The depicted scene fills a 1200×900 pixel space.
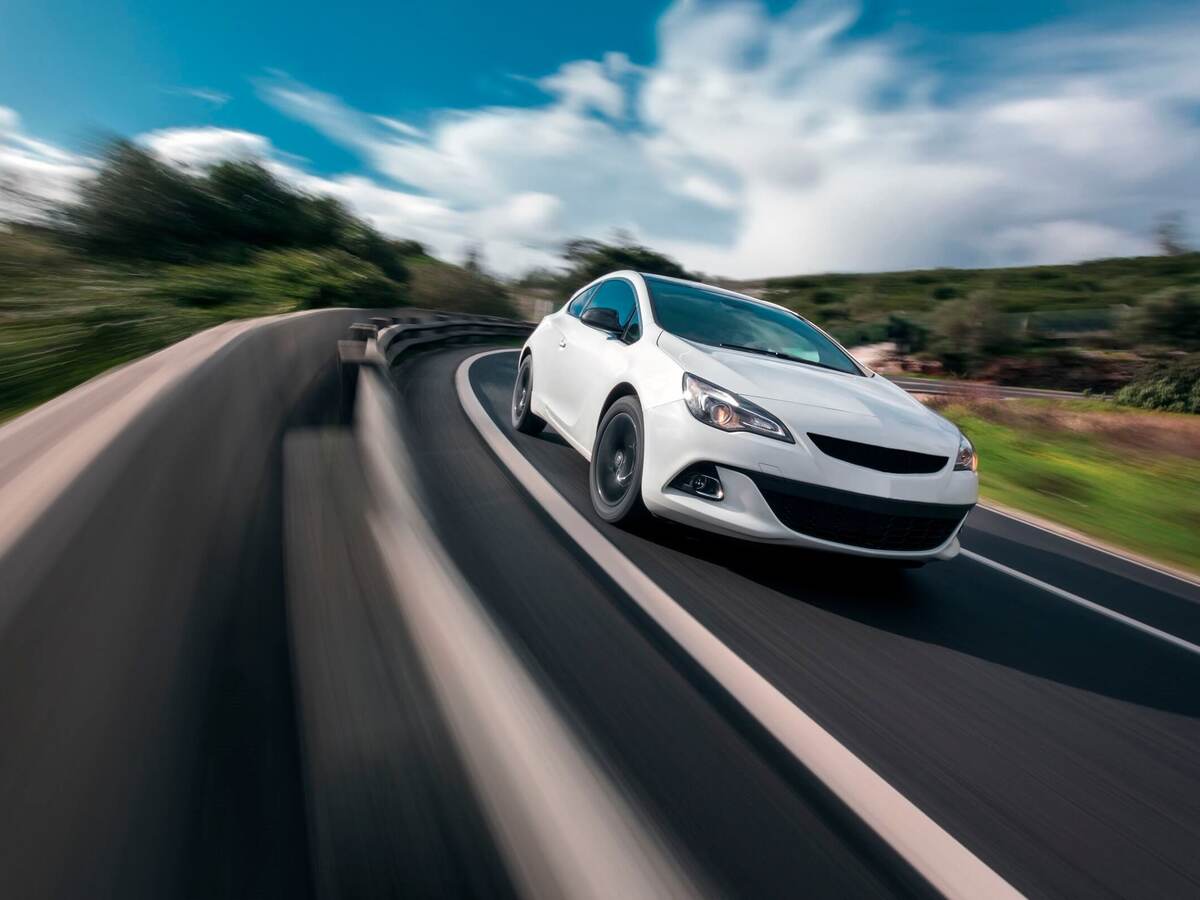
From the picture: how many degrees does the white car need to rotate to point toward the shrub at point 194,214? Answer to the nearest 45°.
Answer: approximately 180°

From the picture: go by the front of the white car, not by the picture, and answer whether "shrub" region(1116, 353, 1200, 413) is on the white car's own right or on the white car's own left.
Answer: on the white car's own left

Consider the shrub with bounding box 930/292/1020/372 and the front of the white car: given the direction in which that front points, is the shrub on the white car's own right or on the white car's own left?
on the white car's own left

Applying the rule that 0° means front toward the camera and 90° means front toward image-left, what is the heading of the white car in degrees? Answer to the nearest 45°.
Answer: approximately 315°

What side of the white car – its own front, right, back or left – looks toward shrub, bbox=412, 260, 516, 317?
back

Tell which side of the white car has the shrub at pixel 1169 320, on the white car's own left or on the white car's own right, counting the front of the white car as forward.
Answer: on the white car's own left

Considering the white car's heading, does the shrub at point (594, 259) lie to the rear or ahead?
to the rear

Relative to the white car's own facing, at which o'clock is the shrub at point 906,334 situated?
The shrub is roughly at 8 o'clock from the white car.
